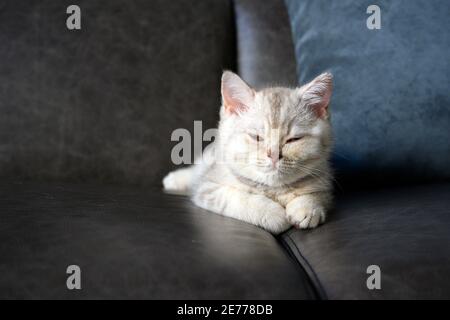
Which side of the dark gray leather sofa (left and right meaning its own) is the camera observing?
front
